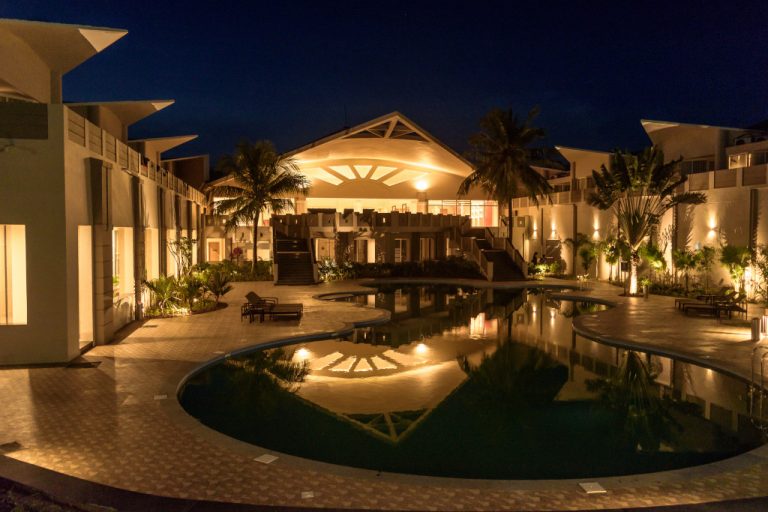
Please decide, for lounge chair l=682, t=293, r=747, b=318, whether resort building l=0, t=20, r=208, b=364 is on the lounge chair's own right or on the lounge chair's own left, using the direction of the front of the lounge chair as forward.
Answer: on the lounge chair's own left

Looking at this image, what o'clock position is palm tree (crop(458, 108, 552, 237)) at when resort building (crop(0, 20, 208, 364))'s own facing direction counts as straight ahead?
The palm tree is roughly at 11 o'clock from the resort building.

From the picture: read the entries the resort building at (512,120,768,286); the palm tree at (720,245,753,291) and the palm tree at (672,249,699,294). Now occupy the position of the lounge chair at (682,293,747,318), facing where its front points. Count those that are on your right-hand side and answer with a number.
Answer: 3

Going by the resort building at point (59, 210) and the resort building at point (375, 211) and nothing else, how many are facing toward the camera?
1

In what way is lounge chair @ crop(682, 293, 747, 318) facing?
to the viewer's left

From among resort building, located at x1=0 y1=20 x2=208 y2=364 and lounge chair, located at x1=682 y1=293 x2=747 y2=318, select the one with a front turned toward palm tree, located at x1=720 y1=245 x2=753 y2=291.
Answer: the resort building

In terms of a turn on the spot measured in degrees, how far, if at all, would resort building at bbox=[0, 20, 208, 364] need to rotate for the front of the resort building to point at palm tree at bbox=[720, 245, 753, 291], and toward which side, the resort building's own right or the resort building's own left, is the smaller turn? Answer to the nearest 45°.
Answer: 0° — it already faces it

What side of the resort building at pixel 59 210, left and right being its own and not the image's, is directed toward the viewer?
right

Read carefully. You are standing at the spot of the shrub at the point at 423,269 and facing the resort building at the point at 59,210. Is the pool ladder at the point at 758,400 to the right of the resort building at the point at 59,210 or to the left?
left
